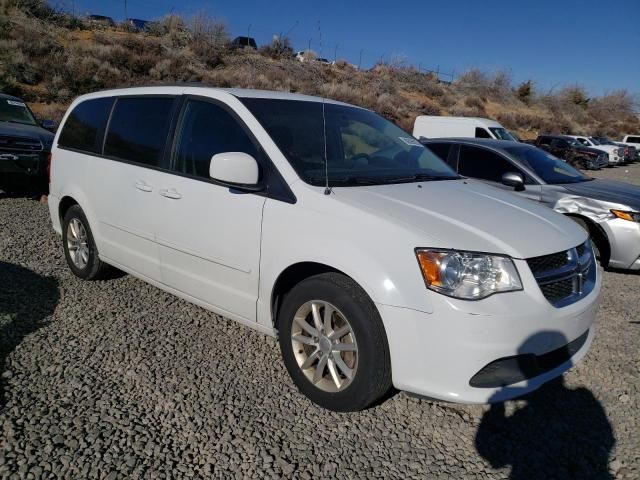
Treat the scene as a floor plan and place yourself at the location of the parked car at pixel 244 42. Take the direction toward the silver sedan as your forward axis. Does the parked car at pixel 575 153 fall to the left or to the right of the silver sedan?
left

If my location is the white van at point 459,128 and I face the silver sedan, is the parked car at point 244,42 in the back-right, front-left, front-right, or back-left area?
back-right

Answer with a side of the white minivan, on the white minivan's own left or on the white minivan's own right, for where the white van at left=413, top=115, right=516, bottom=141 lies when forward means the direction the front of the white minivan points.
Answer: on the white minivan's own left

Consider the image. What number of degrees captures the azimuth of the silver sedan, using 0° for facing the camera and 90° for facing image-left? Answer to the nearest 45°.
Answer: approximately 315°

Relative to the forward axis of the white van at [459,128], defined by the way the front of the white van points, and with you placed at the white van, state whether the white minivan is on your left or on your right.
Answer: on your right

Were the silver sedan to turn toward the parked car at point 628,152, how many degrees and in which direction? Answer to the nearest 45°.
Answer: approximately 135° to its left

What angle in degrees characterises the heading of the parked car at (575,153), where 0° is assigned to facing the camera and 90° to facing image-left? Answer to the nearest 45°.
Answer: approximately 315°
